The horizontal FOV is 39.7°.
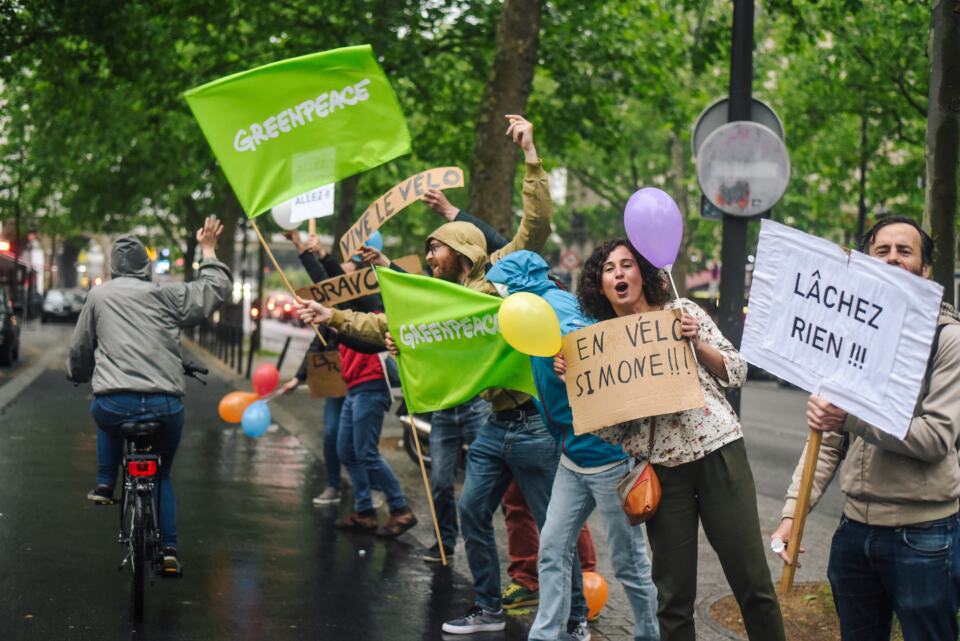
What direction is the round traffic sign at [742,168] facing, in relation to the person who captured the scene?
facing the viewer

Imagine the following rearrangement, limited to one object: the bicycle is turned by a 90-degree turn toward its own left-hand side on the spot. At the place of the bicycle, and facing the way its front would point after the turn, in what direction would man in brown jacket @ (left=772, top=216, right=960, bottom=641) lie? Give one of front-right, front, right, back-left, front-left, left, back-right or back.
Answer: back-left

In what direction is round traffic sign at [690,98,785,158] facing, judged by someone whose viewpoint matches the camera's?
facing away from the viewer

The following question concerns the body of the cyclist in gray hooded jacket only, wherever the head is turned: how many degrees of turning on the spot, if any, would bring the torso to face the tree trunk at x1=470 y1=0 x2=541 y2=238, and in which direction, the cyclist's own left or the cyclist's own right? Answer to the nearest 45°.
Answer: approximately 45° to the cyclist's own right

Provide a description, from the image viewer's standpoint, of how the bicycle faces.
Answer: facing away from the viewer

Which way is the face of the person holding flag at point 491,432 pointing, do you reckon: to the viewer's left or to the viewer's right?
to the viewer's left

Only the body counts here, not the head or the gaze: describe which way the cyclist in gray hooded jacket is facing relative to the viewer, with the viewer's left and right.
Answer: facing away from the viewer

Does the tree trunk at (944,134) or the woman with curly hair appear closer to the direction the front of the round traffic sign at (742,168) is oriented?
the woman with curly hair

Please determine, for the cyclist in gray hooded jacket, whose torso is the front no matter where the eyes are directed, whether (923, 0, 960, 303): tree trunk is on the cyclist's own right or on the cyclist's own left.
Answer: on the cyclist's own right

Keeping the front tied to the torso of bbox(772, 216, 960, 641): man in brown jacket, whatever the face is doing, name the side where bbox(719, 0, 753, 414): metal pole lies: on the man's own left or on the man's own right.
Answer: on the man's own right

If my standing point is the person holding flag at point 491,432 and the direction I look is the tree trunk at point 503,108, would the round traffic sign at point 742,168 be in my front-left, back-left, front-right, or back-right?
front-right

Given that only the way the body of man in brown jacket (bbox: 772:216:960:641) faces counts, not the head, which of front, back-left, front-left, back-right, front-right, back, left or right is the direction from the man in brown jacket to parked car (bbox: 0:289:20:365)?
right

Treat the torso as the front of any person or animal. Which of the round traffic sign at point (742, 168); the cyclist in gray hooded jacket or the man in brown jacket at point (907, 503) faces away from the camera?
the cyclist in gray hooded jacket

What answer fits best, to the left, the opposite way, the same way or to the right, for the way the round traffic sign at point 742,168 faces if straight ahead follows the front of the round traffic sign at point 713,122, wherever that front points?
the opposite way

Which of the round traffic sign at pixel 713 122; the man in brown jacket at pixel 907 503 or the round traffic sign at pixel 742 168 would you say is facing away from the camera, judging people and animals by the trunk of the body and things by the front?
the round traffic sign at pixel 713 122
